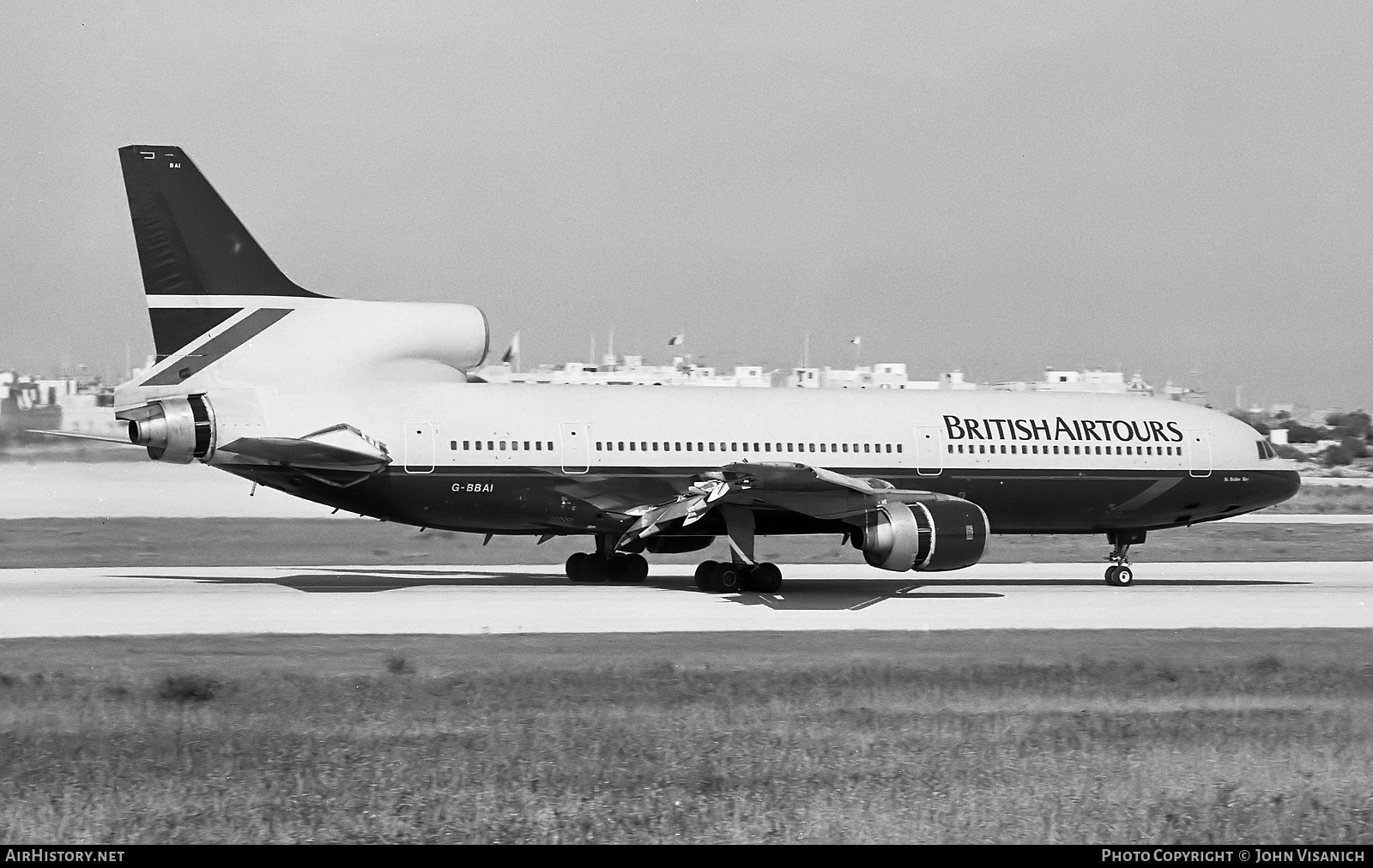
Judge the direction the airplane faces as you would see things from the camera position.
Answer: facing to the right of the viewer
